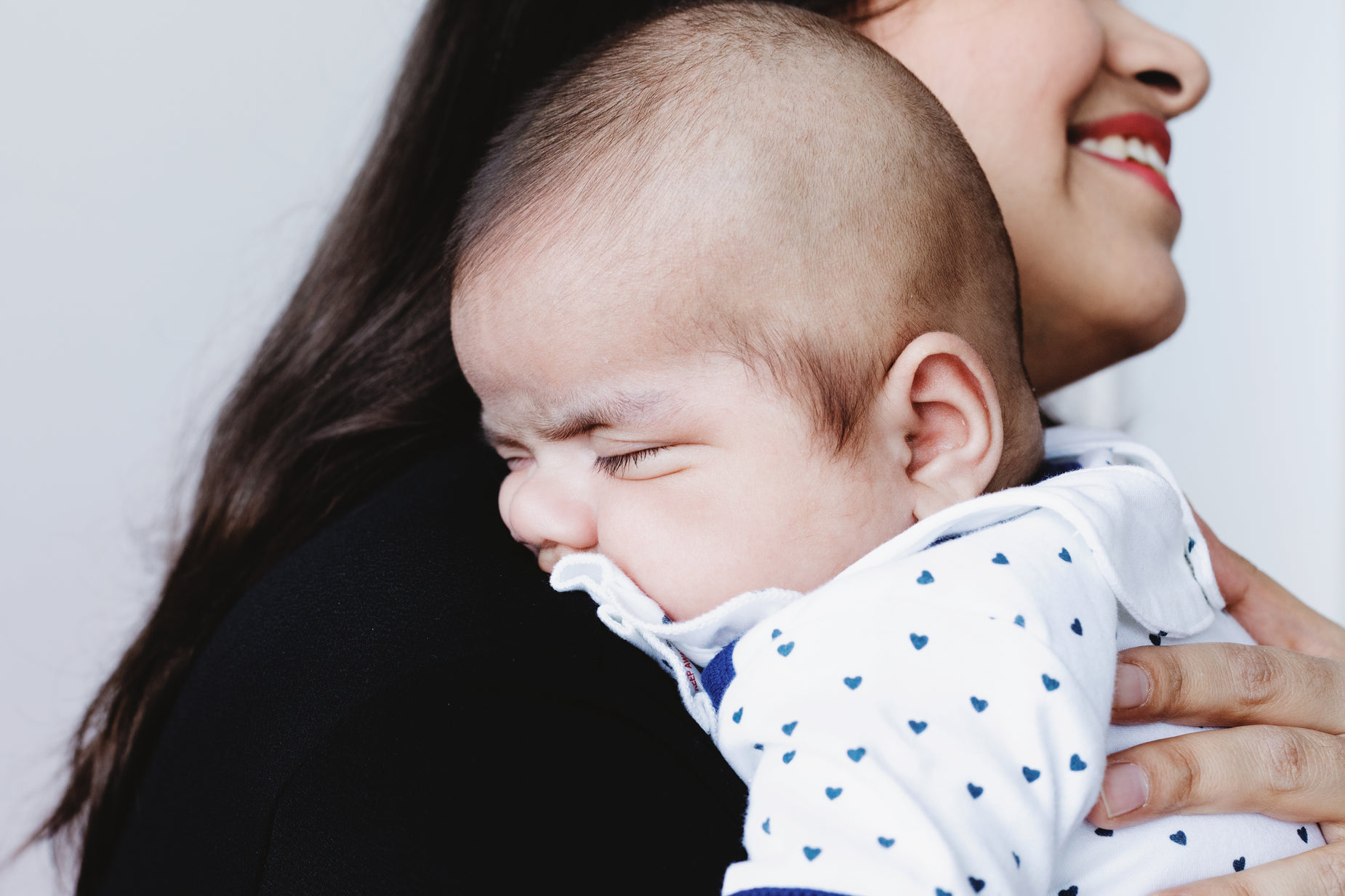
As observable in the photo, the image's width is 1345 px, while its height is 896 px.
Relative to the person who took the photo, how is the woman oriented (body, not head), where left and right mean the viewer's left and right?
facing to the right of the viewer

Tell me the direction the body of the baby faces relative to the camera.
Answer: to the viewer's left

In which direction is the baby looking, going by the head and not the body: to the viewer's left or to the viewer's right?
to the viewer's left

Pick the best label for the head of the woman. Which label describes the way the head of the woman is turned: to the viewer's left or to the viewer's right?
to the viewer's right
